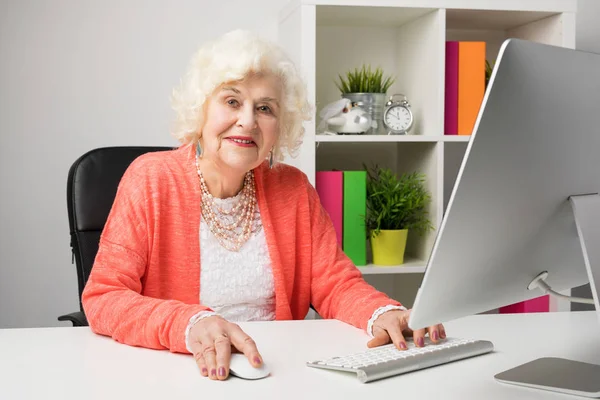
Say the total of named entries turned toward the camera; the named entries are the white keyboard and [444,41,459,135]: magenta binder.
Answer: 1

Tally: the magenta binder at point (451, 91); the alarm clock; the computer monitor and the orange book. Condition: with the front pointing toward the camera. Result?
3

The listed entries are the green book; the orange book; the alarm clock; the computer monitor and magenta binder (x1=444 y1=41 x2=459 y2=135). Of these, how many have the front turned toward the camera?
4

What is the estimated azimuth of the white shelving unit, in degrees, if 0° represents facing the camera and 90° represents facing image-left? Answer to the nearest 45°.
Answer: approximately 0°

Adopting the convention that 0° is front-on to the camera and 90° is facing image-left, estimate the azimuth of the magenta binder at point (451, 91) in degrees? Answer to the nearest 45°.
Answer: approximately 0°

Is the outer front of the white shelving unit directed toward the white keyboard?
yes
